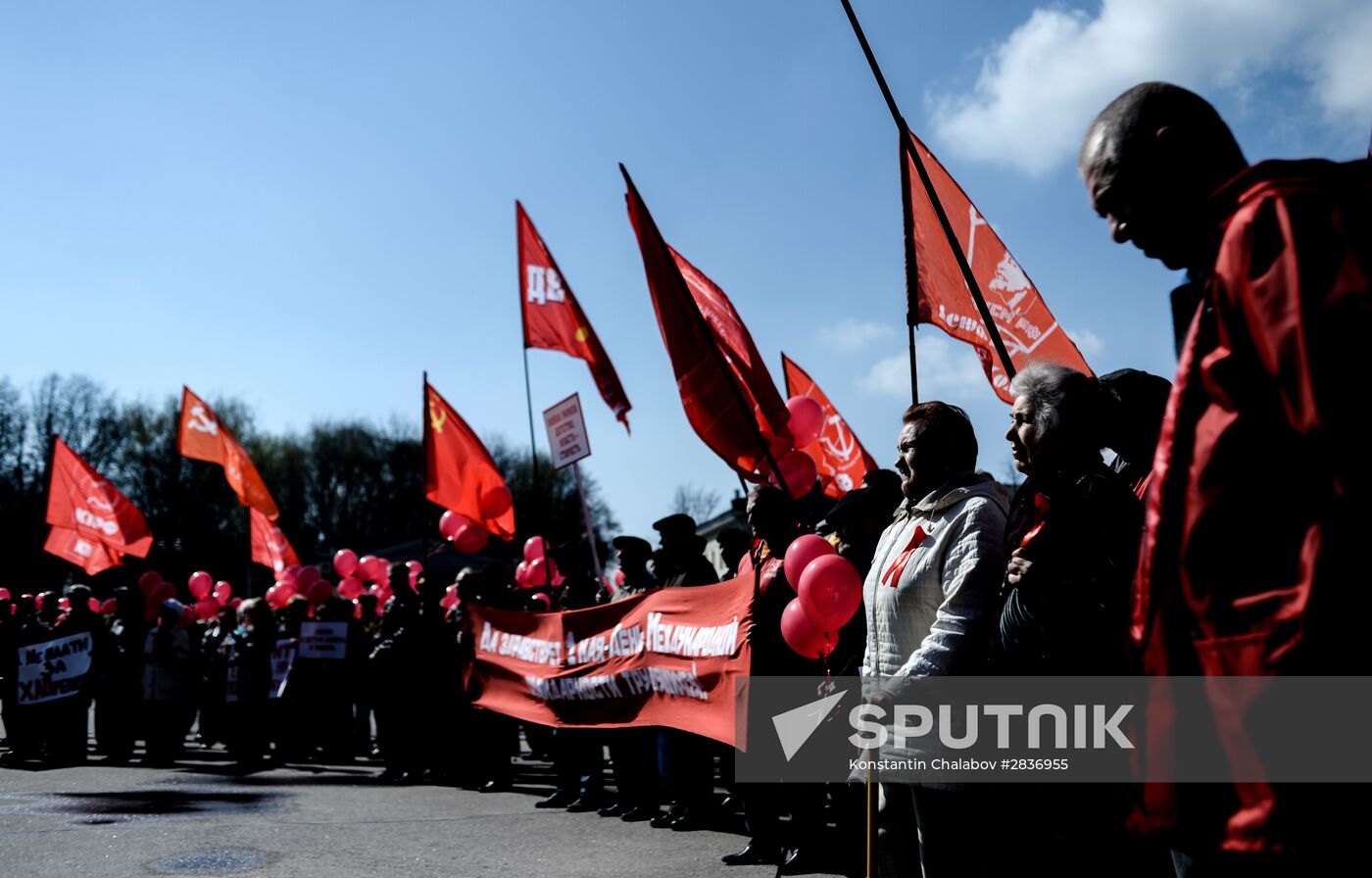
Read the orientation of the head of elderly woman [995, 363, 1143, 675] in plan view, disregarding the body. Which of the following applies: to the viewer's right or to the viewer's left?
to the viewer's left

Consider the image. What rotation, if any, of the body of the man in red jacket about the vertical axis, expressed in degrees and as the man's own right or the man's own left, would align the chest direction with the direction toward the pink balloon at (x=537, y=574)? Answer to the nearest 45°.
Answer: approximately 45° to the man's own right

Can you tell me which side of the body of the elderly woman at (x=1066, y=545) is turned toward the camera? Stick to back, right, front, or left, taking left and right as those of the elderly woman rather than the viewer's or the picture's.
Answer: left

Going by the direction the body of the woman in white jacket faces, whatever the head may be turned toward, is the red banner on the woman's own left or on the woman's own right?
on the woman's own right

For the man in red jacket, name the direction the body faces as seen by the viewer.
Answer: to the viewer's left

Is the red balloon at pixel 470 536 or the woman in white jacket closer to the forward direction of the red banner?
the woman in white jacket

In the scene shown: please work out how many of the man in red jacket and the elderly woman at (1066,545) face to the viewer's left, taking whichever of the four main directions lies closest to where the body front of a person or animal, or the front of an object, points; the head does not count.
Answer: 2

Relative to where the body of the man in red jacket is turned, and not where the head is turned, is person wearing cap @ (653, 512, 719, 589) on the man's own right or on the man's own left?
on the man's own right

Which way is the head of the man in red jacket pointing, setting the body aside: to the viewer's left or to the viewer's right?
to the viewer's left

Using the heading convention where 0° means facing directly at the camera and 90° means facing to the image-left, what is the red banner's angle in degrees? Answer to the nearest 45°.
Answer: approximately 45°

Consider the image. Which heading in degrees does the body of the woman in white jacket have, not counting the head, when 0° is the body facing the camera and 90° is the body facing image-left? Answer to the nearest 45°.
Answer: approximately 45°
